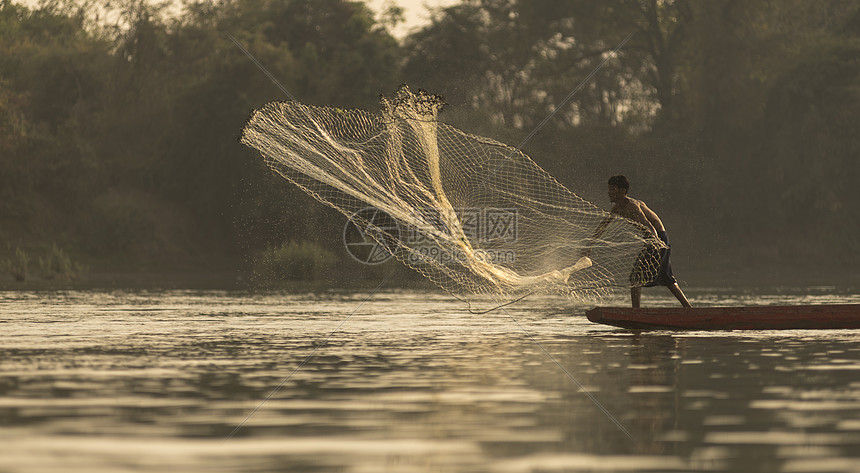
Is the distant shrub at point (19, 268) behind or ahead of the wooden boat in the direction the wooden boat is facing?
ahead

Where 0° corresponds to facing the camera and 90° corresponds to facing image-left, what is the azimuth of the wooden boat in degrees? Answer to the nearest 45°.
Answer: approximately 90°

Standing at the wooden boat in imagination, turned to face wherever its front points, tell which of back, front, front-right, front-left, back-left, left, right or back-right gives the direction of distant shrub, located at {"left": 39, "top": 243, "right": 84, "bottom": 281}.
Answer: front-right

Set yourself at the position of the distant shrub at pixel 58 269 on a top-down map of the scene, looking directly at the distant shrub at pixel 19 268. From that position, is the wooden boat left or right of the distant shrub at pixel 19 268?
left

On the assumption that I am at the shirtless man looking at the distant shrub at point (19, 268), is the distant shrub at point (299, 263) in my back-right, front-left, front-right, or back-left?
front-right

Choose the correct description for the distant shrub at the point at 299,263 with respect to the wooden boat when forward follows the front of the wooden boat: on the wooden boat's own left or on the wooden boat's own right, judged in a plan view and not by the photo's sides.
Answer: on the wooden boat's own right
